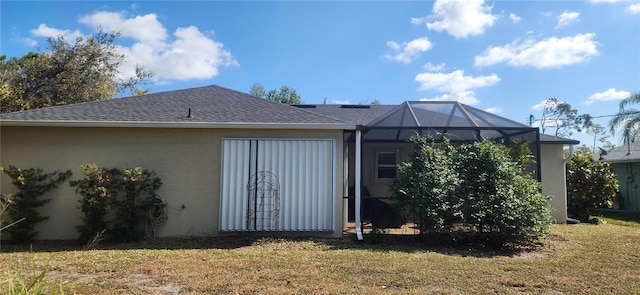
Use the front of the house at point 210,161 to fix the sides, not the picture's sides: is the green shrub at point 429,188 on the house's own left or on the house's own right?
on the house's own right

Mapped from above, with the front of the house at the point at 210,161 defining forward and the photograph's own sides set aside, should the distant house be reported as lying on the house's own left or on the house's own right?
on the house's own right

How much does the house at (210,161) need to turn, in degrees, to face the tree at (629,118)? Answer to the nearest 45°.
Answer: approximately 45° to its right

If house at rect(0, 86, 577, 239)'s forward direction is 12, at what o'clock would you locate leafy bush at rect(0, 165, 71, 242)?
The leafy bush is roughly at 9 o'clock from the house.

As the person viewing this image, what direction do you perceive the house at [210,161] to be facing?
facing away from the viewer

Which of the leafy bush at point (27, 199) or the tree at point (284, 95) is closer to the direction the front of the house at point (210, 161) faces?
the tree

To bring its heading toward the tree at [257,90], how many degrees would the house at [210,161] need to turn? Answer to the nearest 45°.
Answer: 0° — it already faces it

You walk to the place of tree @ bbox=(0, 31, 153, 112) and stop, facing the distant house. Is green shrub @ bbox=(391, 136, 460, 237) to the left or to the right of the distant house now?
right

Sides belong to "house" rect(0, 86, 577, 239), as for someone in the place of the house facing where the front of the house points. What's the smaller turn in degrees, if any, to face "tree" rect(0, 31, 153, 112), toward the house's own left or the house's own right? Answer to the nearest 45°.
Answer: approximately 45° to the house's own left

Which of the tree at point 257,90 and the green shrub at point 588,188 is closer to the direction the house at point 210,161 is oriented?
the tree

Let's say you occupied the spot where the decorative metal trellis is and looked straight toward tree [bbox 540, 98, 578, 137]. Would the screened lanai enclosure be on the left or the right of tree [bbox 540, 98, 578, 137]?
right
